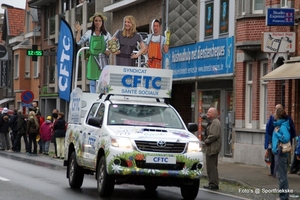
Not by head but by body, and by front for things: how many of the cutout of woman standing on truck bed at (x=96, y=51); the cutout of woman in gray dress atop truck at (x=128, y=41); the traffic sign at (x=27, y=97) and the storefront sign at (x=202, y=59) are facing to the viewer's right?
0

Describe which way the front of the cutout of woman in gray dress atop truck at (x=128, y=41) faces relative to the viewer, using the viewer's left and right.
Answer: facing the viewer

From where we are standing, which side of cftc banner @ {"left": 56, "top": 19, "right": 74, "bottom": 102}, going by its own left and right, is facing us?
front

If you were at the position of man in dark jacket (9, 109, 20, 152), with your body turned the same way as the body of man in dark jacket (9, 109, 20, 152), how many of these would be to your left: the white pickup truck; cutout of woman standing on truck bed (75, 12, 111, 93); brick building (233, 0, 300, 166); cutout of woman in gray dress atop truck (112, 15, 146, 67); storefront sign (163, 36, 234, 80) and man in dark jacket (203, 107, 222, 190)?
0

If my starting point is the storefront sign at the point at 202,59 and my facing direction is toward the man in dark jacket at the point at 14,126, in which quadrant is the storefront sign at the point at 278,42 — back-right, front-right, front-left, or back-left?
back-left

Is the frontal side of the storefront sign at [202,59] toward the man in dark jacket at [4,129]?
no

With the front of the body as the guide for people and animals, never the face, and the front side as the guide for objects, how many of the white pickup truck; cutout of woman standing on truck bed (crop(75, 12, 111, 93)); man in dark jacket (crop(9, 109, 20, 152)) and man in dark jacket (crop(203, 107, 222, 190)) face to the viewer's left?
1

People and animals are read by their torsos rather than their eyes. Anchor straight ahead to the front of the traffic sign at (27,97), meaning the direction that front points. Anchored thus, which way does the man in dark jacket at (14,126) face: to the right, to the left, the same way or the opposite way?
to the left

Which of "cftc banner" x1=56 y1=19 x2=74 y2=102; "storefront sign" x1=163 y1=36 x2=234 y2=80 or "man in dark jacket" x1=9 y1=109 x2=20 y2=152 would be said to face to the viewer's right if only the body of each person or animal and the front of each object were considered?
the man in dark jacket

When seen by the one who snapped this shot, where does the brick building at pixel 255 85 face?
facing the viewer and to the left of the viewer

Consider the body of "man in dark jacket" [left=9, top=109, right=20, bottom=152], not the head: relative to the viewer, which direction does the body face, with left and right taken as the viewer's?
facing to the right of the viewer

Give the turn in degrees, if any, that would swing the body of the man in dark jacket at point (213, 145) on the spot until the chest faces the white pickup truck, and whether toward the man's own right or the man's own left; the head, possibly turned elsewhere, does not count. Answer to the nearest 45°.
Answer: approximately 45° to the man's own left
